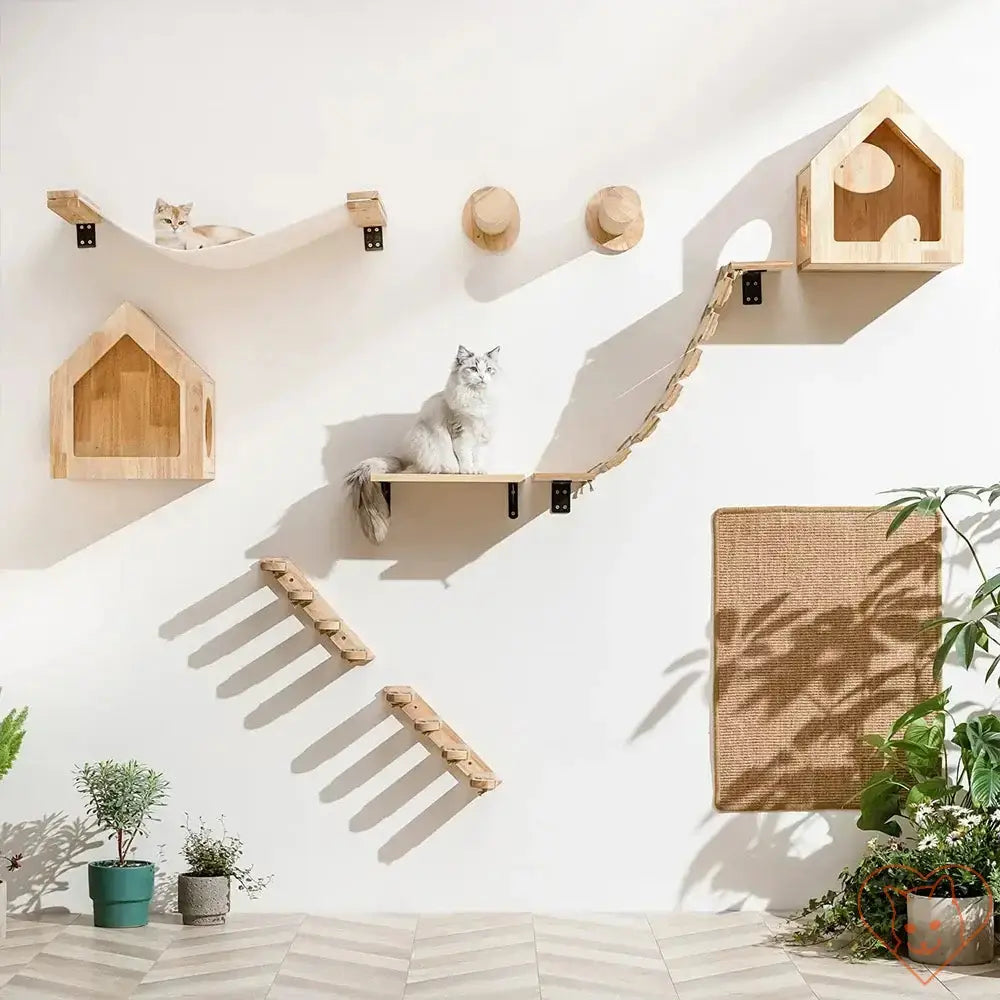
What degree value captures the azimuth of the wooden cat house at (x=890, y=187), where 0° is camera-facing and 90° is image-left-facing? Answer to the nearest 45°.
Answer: approximately 0°

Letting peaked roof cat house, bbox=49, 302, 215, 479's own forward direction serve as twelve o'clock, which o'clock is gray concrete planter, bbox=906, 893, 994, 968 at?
The gray concrete planter is roughly at 10 o'clock from the peaked roof cat house.

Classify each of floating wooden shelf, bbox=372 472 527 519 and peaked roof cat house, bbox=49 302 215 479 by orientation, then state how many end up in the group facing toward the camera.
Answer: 2

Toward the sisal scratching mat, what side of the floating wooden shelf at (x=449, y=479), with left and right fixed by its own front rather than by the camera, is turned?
left

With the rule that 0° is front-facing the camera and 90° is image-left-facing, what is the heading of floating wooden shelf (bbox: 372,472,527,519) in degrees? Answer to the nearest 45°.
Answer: approximately 0°

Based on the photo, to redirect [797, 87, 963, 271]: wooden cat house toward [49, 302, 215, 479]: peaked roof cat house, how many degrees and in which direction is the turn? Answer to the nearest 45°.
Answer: approximately 90° to its right

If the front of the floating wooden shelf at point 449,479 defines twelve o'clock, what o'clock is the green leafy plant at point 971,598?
The green leafy plant is roughly at 9 o'clock from the floating wooden shelf.

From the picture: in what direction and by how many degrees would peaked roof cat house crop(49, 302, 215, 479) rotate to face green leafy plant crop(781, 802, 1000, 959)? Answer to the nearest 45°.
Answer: approximately 45° to its left
